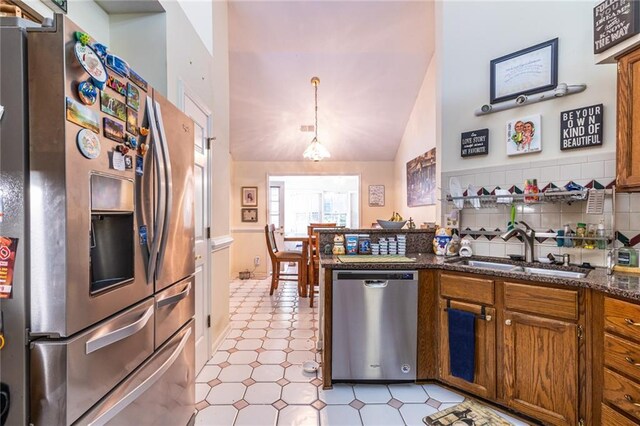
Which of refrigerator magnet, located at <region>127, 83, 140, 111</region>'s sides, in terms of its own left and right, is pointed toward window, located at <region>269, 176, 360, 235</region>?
left

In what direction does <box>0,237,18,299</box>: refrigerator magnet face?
toward the camera

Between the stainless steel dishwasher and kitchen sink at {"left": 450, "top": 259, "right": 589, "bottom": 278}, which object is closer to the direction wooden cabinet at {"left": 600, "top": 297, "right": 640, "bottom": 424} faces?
the stainless steel dishwasher

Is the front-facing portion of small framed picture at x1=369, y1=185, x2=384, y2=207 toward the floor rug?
yes

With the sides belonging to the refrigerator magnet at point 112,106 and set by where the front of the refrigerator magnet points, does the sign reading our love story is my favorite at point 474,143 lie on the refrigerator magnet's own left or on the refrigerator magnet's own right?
on the refrigerator magnet's own left

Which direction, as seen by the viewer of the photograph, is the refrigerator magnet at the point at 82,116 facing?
facing the viewer and to the right of the viewer

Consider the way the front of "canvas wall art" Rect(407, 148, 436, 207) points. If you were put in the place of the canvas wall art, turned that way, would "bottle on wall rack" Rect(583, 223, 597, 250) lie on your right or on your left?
on your left

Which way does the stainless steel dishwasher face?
toward the camera
